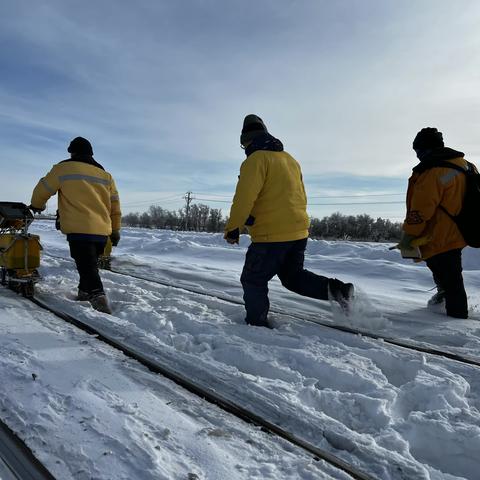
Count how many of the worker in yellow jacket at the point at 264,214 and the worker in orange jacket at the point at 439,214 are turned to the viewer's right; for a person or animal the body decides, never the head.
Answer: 0

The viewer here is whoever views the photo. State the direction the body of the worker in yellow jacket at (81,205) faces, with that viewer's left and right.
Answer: facing away from the viewer and to the left of the viewer

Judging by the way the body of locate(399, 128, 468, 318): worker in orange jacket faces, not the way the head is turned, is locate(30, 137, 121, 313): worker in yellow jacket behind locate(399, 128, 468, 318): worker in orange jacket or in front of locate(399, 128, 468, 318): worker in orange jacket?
in front

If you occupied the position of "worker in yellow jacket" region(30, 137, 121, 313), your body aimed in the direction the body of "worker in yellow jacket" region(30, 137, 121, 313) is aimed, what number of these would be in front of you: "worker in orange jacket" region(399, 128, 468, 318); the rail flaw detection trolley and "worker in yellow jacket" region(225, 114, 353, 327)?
1

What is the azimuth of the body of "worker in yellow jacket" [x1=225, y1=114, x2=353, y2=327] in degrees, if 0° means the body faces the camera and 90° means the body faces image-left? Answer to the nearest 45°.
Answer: approximately 135°

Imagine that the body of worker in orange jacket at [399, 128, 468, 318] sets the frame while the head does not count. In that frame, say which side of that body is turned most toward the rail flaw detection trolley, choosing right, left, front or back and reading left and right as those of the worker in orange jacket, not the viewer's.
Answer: front

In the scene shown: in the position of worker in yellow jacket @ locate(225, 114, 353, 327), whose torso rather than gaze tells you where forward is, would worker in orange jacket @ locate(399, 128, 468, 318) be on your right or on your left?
on your right

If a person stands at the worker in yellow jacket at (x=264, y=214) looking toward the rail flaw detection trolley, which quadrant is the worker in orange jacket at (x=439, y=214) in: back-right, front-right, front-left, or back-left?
back-right

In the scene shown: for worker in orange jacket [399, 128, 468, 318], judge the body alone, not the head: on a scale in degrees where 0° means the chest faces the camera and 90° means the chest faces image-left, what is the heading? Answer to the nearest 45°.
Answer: approximately 90°

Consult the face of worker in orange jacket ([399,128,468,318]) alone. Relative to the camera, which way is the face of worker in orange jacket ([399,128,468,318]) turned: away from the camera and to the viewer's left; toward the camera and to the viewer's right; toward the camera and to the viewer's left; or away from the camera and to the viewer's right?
away from the camera and to the viewer's left

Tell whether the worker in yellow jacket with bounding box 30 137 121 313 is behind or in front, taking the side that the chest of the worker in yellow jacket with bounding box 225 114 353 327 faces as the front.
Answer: in front
